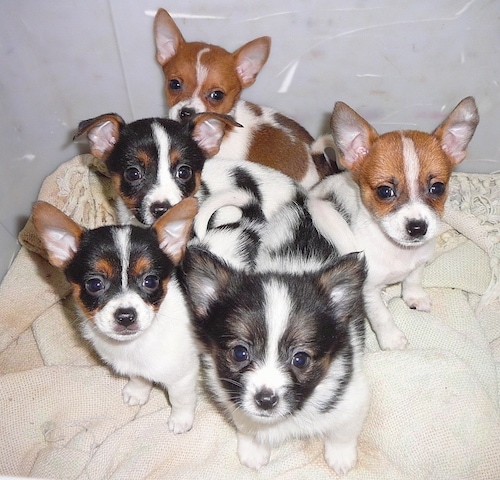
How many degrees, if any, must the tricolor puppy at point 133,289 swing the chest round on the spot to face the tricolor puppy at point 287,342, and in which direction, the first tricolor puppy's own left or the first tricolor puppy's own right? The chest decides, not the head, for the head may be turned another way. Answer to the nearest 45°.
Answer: approximately 90° to the first tricolor puppy's own left

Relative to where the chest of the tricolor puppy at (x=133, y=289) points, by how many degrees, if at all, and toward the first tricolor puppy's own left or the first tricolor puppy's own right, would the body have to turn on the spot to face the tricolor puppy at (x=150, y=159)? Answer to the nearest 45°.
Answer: approximately 135° to the first tricolor puppy's own right

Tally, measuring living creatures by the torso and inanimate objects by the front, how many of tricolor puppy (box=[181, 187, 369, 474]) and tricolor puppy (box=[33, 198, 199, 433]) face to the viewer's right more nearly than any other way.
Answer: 0

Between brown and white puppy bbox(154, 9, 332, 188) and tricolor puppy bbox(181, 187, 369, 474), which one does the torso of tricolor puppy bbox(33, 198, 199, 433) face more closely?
the tricolor puppy

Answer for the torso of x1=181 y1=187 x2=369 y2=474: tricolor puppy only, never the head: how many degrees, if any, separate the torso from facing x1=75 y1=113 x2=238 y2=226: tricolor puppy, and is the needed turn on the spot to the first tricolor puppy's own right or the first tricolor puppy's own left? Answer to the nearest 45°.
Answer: approximately 135° to the first tricolor puppy's own right

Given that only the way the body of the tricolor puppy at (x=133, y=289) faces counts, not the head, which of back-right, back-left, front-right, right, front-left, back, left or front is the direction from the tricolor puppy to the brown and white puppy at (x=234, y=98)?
back

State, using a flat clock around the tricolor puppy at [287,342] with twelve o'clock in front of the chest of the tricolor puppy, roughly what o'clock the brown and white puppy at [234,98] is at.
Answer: The brown and white puppy is roughly at 6 o'clock from the tricolor puppy.

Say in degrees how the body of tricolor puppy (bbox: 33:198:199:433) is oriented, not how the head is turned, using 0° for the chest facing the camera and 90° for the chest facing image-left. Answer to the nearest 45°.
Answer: approximately 45°

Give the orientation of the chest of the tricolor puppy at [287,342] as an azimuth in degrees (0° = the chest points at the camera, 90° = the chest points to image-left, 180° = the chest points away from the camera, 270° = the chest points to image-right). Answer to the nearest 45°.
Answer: approximately 0°
